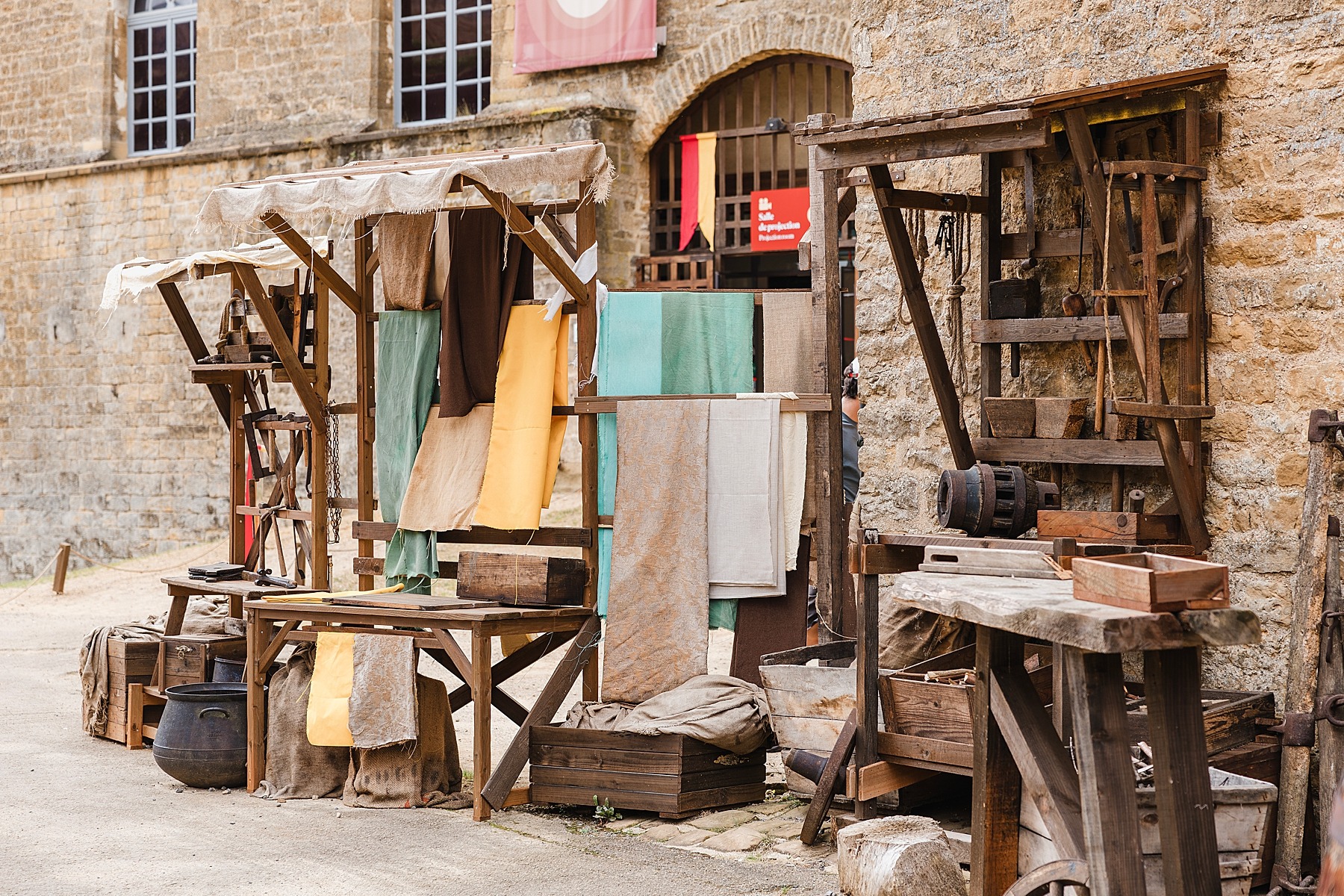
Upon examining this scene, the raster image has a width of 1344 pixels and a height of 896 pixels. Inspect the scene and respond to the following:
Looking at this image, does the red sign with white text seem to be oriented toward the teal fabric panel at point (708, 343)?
yes

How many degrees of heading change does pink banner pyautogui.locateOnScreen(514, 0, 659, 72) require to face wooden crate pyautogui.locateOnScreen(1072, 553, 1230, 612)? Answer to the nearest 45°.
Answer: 0° — it already faces it

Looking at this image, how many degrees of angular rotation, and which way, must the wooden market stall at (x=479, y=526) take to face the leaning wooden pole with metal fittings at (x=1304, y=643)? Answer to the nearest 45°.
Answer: approximately 90° to its left

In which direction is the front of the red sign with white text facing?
toward the camera

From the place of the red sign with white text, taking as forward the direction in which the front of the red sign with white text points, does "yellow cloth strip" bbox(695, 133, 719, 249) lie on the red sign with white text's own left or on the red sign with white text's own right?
on the red sign with white text's own right

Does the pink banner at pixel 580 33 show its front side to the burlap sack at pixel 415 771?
yes

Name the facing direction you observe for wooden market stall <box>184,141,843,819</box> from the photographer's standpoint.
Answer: facing the viewer and to the left of the viewer

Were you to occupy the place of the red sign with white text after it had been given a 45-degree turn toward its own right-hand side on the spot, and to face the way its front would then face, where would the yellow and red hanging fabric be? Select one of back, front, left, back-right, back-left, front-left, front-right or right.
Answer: right

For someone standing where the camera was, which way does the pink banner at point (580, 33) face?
facing the viewer

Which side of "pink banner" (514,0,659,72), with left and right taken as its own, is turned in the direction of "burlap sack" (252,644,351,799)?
front

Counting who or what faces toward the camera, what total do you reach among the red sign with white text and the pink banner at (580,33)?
2

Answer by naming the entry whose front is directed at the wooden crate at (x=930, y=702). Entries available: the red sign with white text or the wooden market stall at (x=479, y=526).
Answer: the red sign with white text

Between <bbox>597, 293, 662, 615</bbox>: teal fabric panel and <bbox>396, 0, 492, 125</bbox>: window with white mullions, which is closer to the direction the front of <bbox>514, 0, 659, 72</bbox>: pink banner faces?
the teal fabric panel
